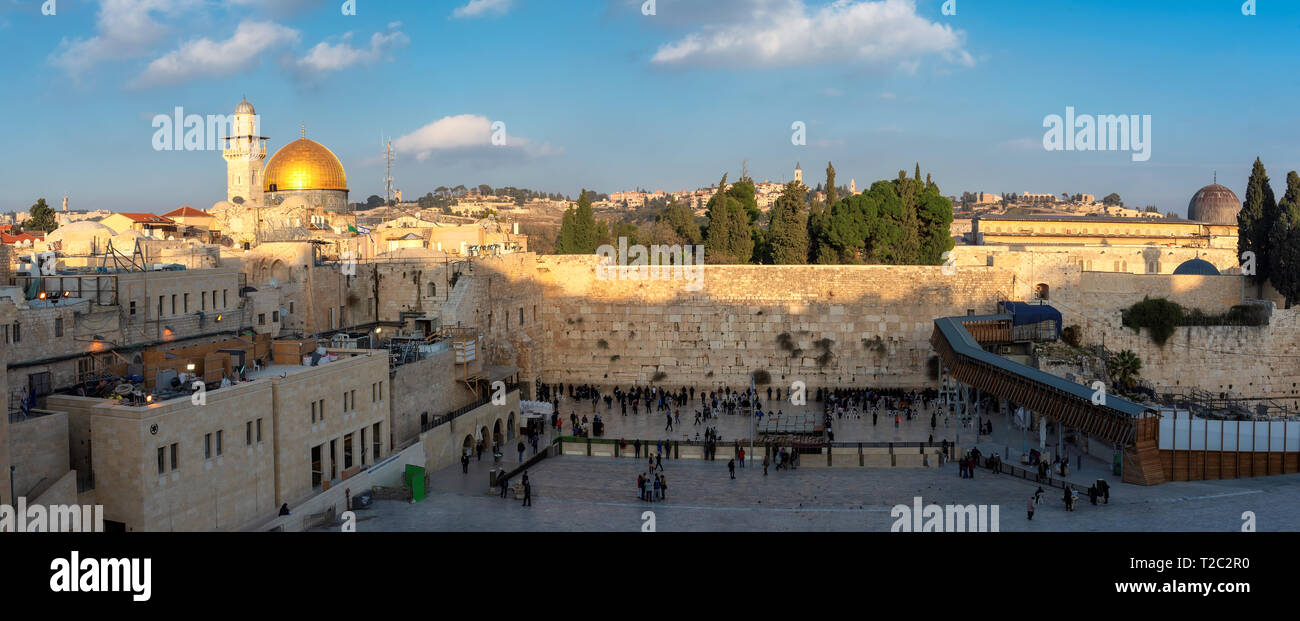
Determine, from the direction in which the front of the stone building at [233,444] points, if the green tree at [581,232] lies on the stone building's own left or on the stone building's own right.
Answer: on the stone building's own left

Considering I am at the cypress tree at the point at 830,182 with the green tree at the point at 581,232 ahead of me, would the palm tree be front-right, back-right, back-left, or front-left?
back-left

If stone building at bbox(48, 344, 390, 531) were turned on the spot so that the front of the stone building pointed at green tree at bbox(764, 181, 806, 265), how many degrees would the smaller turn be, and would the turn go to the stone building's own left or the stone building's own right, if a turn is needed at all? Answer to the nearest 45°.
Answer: approximately 90° to the stone building's own left

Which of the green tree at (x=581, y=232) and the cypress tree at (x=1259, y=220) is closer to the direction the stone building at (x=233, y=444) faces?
the cypress tree

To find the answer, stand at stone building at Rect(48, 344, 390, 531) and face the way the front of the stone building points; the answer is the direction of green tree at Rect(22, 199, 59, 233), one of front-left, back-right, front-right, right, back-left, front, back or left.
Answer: back-left

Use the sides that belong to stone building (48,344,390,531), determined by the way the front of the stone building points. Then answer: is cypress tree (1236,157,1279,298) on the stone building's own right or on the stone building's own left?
on the stone building's own left

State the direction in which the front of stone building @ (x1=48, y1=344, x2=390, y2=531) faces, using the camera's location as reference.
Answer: facing the viewer and to the right of the viewer

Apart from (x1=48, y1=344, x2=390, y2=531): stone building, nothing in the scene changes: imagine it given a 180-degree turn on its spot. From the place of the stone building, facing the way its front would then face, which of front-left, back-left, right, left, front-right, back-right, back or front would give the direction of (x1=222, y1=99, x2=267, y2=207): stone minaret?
front-right

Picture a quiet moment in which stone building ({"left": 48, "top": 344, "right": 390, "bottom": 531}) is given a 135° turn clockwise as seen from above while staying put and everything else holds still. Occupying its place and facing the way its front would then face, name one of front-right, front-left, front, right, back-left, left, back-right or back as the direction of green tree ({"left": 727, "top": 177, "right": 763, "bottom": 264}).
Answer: back-right

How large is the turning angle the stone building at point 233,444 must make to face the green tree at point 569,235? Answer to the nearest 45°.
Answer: approximately 90° to its left

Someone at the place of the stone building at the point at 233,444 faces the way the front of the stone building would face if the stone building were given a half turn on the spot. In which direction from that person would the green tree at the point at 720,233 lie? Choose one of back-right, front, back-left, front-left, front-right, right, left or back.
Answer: right

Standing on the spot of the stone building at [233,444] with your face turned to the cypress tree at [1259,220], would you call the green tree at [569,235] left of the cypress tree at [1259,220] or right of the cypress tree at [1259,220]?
left
